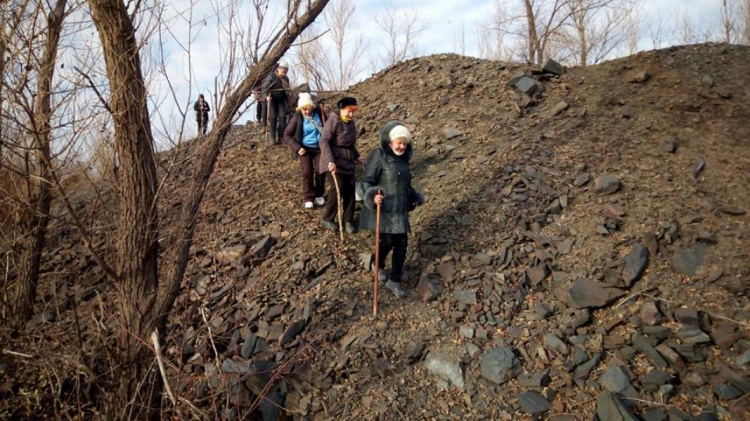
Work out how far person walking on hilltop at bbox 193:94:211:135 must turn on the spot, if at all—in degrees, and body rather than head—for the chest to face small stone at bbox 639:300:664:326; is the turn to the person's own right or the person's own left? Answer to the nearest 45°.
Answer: approximately 45° to the person's own left

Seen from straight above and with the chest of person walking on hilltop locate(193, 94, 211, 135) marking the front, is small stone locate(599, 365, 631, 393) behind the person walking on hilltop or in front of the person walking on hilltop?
in front

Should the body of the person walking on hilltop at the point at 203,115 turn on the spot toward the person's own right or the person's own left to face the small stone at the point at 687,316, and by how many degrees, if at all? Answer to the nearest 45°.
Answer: approximately 45° to the person's own left

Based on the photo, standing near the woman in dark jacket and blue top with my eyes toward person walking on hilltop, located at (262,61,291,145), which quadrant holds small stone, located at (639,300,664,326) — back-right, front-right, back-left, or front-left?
back-right

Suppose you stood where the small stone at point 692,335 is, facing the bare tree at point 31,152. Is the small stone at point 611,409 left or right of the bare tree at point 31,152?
left

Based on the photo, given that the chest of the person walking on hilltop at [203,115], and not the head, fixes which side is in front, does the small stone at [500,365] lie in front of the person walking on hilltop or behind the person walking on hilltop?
in front

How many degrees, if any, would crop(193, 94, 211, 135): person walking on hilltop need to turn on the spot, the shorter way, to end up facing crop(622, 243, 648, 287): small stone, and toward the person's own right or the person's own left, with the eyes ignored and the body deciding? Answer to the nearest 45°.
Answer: approximately 45° to the person's own left

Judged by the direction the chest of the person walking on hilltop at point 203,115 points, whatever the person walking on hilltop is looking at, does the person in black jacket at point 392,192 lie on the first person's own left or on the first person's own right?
on the first person's own left

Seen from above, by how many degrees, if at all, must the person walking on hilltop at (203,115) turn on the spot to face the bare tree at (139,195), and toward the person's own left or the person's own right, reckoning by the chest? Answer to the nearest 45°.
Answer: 0° — they already face it

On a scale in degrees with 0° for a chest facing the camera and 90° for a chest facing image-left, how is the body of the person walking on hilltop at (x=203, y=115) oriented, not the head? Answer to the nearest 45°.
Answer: approximately 0°

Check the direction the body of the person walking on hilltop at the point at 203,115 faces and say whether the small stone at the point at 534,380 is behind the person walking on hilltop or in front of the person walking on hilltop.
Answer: in front

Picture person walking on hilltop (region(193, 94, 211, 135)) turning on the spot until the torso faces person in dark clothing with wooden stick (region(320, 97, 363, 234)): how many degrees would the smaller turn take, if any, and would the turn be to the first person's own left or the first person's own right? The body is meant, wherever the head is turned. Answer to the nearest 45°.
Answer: approximately 45° to the first person's own left

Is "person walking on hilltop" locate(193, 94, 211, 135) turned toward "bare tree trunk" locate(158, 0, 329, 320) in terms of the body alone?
yes

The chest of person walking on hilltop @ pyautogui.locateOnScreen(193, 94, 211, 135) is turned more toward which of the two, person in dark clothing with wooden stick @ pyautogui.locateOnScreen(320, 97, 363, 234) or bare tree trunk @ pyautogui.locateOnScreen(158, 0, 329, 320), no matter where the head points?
the bare tree trunk

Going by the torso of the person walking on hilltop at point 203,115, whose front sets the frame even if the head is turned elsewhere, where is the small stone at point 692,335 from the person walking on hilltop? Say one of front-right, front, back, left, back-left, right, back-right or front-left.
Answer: front-left
